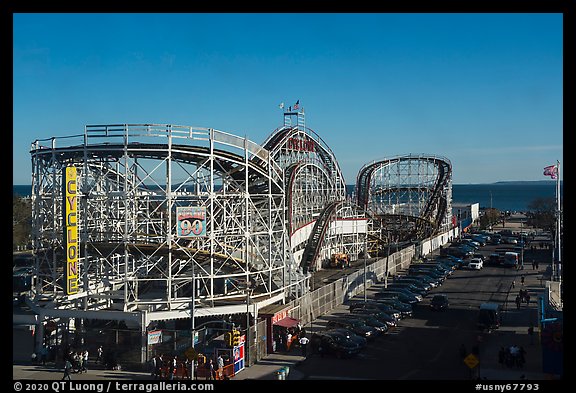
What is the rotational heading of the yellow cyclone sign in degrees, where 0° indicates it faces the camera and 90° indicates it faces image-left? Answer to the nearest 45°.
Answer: approximately 0°

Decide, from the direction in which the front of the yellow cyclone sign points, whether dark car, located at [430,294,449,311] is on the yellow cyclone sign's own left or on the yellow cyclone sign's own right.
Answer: on the yellow cyclone sign's own left

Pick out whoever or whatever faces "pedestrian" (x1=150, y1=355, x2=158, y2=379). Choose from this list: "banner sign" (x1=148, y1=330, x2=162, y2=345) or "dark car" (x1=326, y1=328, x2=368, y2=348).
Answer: the banner sign

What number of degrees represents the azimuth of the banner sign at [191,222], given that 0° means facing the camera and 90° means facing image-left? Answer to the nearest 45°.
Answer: approximately 0°
